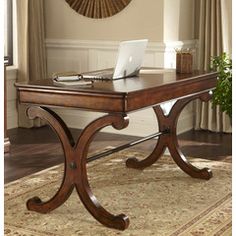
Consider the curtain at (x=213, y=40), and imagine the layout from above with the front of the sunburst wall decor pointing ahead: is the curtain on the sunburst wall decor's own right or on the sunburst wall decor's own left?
on the sunburst wall decor's own left

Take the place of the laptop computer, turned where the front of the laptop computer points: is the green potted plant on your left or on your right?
on your right

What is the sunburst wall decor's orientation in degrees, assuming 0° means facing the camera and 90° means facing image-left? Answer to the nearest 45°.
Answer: approximately 0°

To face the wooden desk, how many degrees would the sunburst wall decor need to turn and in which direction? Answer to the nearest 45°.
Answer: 0° — it already faces it

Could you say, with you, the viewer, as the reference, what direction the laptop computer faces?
facing away from the viewer and to the left of the viewer

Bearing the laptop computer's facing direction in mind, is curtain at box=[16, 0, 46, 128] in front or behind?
in front

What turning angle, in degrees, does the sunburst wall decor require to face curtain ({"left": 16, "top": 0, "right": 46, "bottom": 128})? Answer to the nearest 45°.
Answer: approximately 90° to its right

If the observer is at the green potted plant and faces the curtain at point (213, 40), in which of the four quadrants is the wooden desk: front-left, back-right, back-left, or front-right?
back-left

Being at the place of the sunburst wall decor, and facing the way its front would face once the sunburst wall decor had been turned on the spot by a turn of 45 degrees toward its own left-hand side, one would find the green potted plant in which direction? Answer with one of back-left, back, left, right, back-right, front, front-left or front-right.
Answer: front

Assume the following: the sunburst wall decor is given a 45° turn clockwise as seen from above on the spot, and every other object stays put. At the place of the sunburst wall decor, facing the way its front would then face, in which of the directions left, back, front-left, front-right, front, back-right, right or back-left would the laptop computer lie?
front-left
